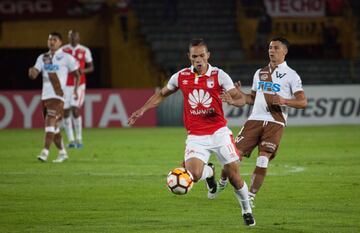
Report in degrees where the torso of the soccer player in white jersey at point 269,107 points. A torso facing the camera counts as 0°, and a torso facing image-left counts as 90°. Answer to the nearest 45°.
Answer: approximately 45°

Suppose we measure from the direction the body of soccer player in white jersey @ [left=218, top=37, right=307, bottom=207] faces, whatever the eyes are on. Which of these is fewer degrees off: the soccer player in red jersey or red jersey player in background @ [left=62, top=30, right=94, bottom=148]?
the soccer player in red jersey

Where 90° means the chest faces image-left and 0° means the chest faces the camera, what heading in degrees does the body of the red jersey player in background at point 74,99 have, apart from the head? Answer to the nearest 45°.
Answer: approximately 0°

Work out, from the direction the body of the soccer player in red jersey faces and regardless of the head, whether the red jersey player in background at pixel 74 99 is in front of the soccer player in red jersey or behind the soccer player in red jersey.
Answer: behind

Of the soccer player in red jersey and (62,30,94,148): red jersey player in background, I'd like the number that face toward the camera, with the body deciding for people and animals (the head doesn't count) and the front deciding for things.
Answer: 2
